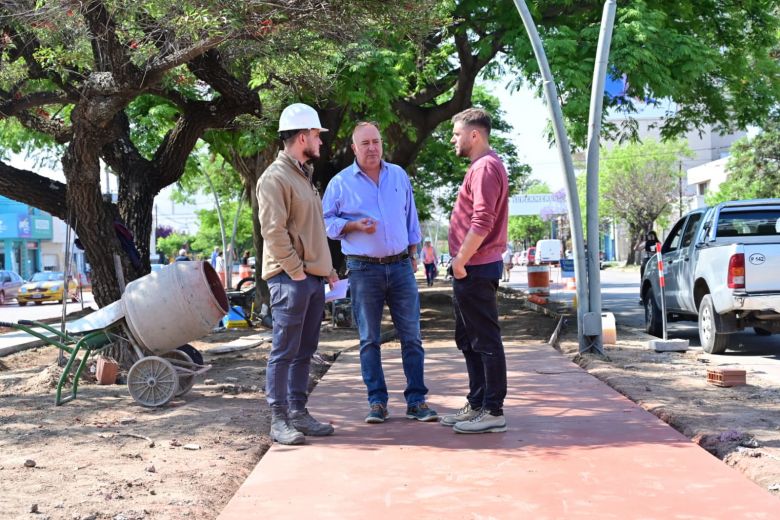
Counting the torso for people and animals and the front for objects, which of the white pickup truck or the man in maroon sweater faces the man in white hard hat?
the man in maroon sweater

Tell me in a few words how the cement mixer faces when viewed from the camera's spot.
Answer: facing to the right of the viewer

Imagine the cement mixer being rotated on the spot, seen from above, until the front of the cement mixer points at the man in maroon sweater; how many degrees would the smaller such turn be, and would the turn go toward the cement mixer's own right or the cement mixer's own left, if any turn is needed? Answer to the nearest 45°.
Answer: approximately 45° to the cement mixer's own right

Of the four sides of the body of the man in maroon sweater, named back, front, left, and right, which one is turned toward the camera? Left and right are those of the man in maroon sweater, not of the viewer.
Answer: left

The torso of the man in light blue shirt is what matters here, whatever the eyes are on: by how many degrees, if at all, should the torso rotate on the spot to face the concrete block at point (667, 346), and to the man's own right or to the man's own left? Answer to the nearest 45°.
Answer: approximately 135° to the man's own left

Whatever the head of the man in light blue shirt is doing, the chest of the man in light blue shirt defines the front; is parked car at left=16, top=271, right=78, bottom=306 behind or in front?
behind

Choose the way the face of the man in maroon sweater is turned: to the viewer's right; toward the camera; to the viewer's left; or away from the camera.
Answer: to the viewer's left

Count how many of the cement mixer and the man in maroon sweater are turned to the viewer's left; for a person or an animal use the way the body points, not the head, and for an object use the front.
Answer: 1

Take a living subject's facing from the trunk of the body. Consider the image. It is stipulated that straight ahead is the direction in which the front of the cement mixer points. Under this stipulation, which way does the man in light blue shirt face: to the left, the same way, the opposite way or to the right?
to the right

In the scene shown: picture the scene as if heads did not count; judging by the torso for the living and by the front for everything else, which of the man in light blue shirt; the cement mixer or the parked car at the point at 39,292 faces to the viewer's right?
the cement mixer

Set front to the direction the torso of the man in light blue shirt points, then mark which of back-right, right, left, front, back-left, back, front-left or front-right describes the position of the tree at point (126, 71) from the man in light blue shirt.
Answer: back-right
